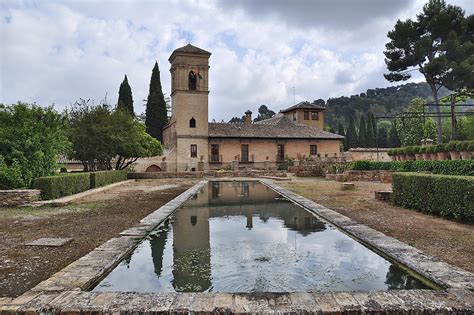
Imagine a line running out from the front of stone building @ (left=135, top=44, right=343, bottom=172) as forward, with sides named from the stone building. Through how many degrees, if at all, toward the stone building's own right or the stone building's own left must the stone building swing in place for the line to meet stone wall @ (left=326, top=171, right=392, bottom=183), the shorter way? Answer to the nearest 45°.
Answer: approximately 45° to the stone building's own left

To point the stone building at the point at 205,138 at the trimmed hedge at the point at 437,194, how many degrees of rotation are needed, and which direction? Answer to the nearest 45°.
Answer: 0° — it already faces it

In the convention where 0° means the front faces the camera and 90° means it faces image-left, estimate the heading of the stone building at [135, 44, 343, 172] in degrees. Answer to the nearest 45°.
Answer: approximately 0°

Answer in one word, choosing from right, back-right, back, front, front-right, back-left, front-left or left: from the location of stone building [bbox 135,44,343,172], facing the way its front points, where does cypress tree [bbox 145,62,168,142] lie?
back-right

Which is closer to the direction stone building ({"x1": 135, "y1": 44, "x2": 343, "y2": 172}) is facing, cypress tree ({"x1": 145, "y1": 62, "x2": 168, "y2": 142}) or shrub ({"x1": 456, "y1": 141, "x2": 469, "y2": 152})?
the shrub
